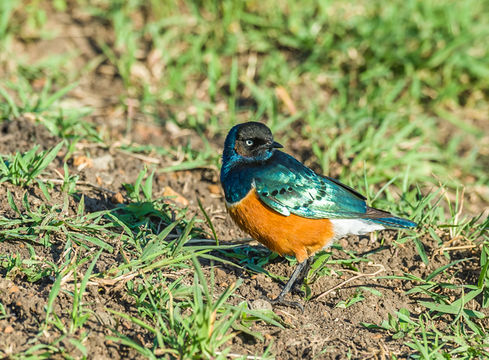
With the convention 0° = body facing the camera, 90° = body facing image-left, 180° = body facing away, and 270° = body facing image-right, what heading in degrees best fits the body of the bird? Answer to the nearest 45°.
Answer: approximately 90°
